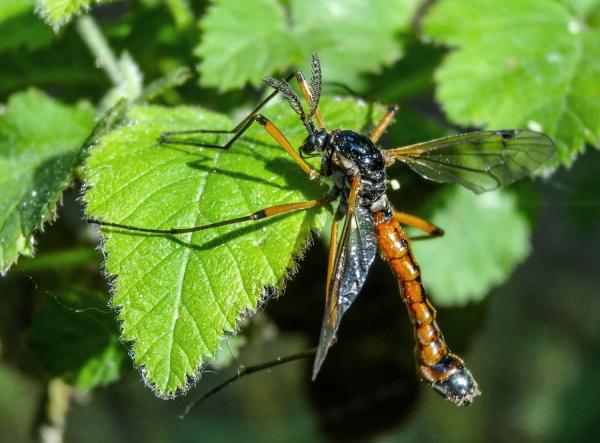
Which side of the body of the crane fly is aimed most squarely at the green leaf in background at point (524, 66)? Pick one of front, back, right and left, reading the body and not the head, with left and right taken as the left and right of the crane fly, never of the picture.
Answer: right

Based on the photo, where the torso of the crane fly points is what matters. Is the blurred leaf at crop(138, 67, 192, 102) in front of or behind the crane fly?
in front

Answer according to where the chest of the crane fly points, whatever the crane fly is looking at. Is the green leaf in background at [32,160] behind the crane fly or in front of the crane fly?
in front

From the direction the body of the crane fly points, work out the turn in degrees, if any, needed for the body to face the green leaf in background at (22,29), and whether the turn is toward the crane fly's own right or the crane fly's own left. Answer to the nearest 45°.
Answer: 0° — it already faces it

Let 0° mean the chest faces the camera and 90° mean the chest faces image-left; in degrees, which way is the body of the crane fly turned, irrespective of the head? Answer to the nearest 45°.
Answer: approximately 135°
